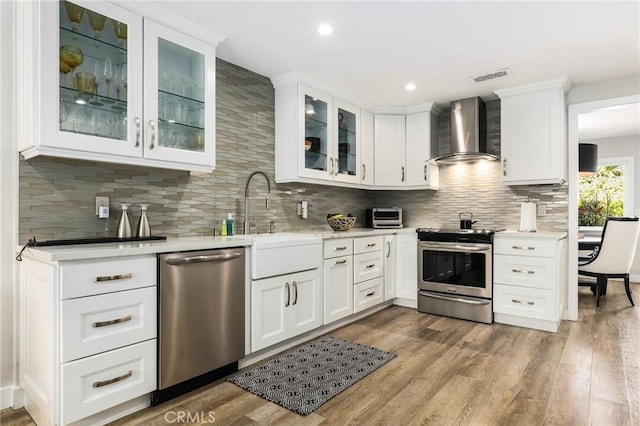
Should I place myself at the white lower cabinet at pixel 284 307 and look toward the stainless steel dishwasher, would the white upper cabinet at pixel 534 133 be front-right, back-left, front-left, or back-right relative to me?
back-left

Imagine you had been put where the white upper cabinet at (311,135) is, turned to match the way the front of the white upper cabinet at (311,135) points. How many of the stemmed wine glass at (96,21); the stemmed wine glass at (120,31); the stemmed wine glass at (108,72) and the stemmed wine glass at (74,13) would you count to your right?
4

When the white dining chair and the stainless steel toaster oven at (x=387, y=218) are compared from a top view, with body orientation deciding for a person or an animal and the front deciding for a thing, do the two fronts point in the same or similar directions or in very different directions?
very different directions

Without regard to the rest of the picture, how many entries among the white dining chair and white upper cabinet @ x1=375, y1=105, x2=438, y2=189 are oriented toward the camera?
1

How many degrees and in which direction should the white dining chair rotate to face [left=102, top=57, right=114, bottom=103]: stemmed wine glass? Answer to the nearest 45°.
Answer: approximately 90° to its left

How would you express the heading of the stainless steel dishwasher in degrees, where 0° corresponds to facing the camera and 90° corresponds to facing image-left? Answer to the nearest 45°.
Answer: approximately 315°

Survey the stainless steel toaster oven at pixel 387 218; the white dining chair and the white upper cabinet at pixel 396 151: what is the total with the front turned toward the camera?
2

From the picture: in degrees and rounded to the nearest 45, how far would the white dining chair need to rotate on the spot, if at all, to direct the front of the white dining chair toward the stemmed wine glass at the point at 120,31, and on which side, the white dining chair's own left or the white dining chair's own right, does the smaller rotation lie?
approximately 90° to the white dining chair's own left

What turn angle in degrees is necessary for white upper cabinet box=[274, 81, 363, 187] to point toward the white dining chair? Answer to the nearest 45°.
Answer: approximately 45° to its left

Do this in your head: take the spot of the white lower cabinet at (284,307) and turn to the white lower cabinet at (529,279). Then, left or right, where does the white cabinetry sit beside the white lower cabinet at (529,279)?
left

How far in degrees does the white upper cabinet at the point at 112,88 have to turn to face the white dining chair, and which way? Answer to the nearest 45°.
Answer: approximately 45° to its left

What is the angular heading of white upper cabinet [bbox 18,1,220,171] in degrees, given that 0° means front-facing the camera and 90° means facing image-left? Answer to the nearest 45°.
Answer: approximately 315°
